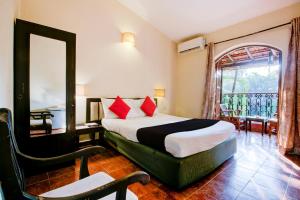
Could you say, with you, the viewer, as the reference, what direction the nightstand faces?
facing the viewer and to the right of the viewer

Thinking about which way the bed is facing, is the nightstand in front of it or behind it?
behind

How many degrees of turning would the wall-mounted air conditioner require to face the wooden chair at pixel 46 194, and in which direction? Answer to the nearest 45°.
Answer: approximately 45° to its left

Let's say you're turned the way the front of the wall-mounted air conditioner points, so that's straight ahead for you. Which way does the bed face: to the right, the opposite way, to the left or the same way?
to the left

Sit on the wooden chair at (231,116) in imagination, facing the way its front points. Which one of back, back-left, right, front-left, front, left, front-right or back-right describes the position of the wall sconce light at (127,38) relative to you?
right

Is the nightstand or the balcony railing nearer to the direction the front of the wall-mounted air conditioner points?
the nightstand

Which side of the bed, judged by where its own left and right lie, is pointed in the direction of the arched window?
left

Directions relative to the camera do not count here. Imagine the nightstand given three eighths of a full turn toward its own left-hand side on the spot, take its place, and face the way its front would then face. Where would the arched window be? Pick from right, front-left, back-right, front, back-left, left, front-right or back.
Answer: right

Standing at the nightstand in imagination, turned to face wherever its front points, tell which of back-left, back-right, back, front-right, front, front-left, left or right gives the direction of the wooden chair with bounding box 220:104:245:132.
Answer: front-left

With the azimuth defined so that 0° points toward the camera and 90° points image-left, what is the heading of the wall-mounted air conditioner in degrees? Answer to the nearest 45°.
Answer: approximately 45°

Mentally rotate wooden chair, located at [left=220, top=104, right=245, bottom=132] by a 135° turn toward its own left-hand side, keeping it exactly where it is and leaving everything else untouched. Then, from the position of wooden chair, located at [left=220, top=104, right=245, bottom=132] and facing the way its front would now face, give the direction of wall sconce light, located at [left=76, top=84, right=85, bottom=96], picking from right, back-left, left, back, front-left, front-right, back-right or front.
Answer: back-left

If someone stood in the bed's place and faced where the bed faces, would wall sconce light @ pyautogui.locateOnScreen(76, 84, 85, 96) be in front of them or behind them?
behind

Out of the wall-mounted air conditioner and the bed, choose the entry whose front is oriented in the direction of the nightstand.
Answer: the wall-mounted air conditioner
